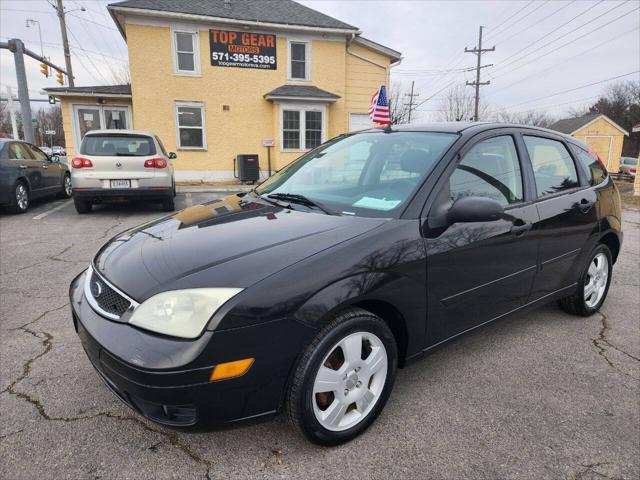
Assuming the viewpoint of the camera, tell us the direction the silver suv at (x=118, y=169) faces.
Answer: facing away from the viewer

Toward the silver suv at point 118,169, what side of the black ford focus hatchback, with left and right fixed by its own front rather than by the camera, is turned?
right

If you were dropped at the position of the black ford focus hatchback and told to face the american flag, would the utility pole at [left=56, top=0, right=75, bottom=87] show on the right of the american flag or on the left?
left

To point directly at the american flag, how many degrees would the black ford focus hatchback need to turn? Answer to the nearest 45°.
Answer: approximately 135° to its right

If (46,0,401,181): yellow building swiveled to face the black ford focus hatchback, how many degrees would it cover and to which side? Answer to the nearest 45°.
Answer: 0° — it already faces it

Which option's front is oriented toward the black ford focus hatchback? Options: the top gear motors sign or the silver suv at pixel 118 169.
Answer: the top gear motors sign

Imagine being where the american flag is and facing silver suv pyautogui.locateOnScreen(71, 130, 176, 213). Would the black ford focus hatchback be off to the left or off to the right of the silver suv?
left

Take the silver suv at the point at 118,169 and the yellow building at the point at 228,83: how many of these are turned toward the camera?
1

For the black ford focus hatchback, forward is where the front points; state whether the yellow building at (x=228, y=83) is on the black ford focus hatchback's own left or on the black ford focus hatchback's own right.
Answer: on the black ford focus hatchback's own right

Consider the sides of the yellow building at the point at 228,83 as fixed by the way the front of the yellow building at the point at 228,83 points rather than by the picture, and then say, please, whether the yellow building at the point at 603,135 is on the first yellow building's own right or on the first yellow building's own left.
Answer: on the first yellow building's own left

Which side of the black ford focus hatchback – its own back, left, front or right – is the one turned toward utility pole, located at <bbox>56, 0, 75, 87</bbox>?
right

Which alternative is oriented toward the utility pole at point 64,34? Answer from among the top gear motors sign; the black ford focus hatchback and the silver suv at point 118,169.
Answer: the silver suv

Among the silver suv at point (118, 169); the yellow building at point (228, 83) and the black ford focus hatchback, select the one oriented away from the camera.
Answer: the silver suv
